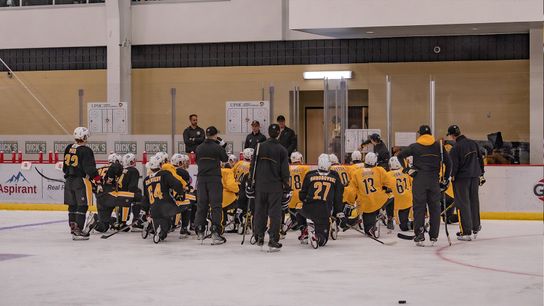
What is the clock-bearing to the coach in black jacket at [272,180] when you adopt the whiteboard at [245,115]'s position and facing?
The coach in black jacket is roughly at 12 o'clock from the whiteboard.

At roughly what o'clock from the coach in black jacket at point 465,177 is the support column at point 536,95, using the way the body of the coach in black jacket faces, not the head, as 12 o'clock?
The support column is roughly at 2 o'clock from the coach in black jacket.

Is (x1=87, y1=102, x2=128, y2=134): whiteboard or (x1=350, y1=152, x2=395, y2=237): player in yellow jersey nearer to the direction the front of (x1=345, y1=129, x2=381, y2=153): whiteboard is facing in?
the player in yellow jersey

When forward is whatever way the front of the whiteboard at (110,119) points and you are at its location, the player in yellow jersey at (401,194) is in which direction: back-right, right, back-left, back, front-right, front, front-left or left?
front-left

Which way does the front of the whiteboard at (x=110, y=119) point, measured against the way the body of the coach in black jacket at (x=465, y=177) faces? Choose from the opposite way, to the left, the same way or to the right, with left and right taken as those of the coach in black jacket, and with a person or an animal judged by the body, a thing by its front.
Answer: the opposite way

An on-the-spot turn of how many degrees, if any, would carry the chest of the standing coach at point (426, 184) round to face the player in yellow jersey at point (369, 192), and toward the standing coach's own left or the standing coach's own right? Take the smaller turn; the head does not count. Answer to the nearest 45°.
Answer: approximately 45° to the standing coach's own left

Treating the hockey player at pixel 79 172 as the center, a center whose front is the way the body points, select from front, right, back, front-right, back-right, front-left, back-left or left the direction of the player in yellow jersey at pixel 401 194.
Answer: front-right

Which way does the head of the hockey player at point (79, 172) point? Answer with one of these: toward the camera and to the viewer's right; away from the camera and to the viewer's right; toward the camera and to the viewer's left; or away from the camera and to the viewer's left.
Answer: away from the camera and to the viewer's right

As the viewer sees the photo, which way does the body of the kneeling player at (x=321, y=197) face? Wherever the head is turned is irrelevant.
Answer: away from the camera

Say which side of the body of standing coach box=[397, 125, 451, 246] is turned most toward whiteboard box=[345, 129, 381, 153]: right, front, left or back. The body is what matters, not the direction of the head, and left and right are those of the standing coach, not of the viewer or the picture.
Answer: front

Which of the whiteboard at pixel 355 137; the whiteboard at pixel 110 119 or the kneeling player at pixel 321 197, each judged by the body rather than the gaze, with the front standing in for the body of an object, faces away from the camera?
the kneeling player

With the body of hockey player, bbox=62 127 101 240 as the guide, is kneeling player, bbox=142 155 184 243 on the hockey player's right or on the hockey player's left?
on the hockey player's right

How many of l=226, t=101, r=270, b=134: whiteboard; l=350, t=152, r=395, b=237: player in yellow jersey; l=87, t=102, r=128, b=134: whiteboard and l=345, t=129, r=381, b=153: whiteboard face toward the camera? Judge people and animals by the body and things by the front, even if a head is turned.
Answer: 3

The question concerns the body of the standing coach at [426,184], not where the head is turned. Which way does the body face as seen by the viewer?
away from the camera

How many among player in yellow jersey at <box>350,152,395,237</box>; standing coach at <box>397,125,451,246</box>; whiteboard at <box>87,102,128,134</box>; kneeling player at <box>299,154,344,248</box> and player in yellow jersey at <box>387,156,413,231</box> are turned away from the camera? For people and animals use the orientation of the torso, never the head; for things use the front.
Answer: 4

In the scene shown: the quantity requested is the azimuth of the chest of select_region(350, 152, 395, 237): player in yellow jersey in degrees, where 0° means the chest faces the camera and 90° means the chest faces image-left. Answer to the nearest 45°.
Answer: approximately 180°

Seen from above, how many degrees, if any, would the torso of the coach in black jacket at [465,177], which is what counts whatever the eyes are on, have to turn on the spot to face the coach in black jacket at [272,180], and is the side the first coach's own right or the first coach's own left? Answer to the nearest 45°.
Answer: approximately 90° to the first coach's own left
